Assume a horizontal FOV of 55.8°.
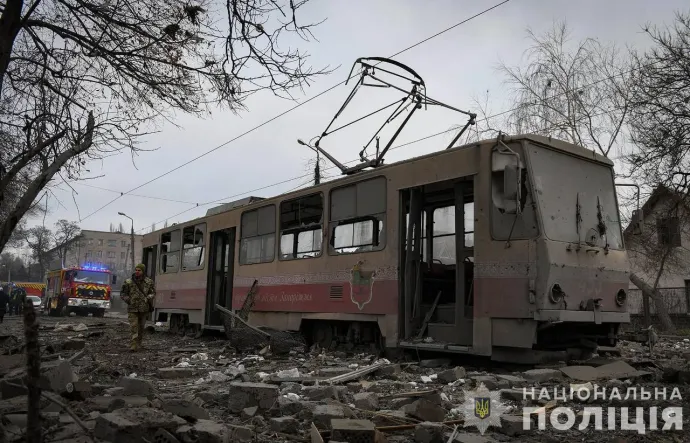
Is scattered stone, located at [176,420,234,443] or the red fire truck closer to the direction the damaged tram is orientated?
the scattered stone

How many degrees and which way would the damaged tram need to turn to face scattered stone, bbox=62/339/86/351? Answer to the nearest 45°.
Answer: approximately 135° to its right

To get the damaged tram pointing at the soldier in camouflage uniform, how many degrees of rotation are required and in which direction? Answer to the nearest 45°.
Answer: approximately 180°

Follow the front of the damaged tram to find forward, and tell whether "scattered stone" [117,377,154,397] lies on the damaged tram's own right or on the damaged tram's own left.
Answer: on the damaged tram's own right

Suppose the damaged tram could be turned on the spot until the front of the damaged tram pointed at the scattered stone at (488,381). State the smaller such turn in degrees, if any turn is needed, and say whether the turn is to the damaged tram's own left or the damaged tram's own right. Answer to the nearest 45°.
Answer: approximately 45° to the damaged tram's own right

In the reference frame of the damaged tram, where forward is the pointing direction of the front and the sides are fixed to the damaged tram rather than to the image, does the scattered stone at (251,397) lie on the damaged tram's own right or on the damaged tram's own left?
on the damaged tram's own right

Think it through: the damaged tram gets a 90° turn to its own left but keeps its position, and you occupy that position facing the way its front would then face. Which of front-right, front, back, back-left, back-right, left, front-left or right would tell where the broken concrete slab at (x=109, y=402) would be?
back

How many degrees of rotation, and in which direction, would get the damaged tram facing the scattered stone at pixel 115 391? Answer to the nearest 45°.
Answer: approximately 90° to its right

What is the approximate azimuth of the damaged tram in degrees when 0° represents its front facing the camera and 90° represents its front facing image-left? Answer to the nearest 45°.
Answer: approximately 315°

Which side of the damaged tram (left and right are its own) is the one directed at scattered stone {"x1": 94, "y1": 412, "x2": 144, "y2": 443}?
right

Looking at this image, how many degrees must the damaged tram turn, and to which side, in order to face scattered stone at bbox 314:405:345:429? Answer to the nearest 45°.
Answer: approximately 45° to its right

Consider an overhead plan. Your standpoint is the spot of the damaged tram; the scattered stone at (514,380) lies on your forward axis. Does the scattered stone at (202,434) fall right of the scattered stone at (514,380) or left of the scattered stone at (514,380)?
right

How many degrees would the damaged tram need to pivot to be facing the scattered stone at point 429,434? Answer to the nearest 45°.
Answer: approximately 45° to its right
